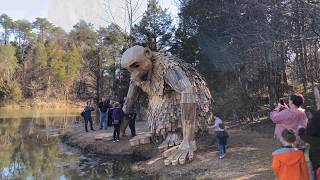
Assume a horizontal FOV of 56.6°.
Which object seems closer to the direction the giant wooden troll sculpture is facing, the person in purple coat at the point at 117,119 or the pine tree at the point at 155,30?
the person in purple coat

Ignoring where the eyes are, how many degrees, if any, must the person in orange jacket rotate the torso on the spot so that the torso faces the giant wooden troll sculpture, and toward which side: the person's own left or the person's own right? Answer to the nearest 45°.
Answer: approximately 45° to the person's own left

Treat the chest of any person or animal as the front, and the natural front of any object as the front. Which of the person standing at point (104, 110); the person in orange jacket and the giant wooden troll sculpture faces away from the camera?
the person in orange jacket

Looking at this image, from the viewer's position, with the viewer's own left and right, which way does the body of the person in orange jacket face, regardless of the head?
facing away from the viewer

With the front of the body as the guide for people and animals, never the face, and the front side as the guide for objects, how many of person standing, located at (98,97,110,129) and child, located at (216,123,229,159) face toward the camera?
1

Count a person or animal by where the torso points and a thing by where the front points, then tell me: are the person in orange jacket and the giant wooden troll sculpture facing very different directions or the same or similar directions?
very different directions

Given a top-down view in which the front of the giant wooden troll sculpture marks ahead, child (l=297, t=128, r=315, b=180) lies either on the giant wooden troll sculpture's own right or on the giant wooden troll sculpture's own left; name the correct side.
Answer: on the giant wooden troll sculpture's own left

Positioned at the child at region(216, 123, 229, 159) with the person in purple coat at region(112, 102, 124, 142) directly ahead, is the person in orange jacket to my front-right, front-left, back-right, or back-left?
back-left
